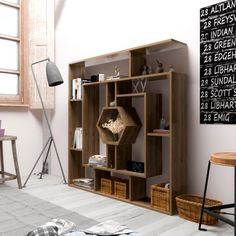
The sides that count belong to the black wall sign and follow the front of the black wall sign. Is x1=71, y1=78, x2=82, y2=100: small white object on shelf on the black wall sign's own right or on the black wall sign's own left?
on the black wall sign's own right

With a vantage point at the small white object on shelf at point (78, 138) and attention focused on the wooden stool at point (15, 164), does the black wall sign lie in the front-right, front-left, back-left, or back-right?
back-left

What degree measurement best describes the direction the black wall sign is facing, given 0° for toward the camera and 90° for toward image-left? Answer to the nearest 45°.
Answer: approximately 45°

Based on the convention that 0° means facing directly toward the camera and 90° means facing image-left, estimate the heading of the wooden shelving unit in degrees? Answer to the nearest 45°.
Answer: approximately 45°

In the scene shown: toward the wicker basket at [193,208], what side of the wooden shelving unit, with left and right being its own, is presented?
left
